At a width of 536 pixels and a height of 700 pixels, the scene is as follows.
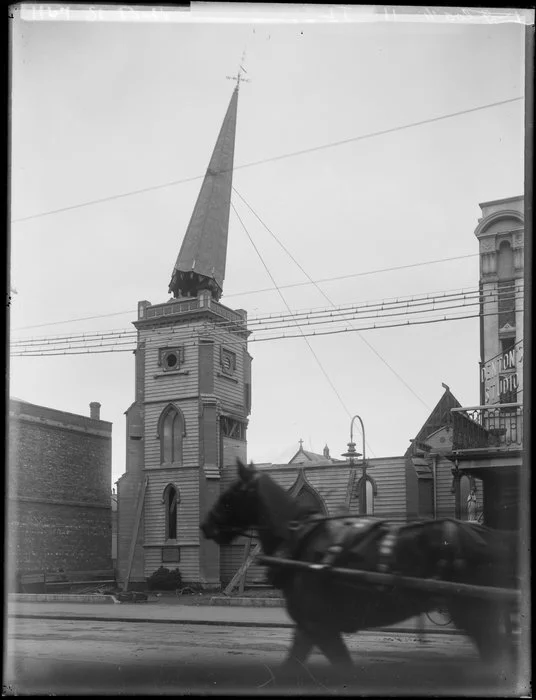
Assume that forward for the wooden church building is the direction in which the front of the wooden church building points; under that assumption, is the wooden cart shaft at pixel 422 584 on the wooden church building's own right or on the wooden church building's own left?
on the wooden church building's own left

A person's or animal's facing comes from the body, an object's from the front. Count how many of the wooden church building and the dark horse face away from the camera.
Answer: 0

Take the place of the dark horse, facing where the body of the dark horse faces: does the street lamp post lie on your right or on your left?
on your right

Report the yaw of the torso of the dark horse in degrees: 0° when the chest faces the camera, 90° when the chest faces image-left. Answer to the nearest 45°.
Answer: approximately 90°

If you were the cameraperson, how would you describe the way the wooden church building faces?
facing the viewer and to the left of the viewer
